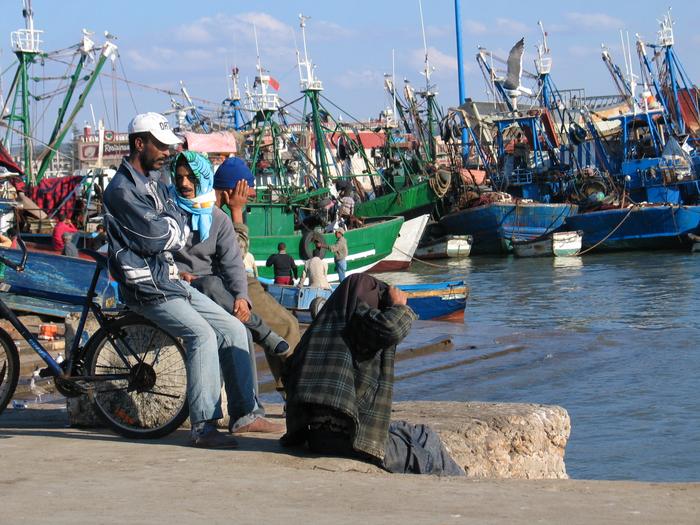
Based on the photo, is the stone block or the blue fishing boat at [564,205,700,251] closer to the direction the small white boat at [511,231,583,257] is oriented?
the blue fishing boat

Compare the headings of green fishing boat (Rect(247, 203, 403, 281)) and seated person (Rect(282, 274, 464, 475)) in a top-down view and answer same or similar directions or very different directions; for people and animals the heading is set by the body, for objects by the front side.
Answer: same or similar directions

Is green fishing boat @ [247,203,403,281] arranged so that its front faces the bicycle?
no

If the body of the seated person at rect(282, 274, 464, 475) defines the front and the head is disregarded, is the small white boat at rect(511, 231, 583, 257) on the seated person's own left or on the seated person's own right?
on the seated person's own left

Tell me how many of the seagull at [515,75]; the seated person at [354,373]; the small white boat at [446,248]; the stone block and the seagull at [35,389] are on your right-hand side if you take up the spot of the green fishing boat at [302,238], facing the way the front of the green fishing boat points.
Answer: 3

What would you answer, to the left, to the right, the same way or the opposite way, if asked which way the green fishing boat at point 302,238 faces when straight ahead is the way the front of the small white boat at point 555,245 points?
the same way

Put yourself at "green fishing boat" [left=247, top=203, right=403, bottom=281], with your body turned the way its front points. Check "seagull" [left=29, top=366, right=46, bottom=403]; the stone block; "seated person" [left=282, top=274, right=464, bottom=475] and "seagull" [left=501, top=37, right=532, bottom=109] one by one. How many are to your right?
3

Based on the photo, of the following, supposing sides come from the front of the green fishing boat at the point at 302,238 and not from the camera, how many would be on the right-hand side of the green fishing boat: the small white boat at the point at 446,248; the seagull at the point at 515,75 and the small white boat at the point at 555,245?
0

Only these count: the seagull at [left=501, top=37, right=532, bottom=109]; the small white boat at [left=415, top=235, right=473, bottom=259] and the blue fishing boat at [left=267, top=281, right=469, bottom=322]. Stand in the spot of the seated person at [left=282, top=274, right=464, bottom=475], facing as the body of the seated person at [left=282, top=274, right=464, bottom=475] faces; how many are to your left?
3

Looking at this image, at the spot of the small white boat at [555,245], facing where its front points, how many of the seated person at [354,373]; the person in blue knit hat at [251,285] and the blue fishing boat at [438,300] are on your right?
3

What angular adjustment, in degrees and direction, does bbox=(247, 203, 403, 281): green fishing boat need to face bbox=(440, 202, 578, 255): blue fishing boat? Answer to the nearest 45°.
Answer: approximately 45° to its left

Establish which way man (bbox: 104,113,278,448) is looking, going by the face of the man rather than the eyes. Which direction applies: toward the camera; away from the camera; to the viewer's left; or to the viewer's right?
to the viewer's right

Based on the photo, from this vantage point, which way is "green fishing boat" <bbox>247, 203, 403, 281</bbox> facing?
to the viewer's right

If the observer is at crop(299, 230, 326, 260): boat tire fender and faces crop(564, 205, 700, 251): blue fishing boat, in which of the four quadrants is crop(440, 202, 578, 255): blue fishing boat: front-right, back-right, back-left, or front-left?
front-left

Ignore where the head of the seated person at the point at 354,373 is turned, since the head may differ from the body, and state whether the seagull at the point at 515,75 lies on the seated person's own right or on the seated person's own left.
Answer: on the seated person's own left

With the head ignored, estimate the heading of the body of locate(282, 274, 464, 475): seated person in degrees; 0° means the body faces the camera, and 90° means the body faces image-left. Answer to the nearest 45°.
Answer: approximately 270°
